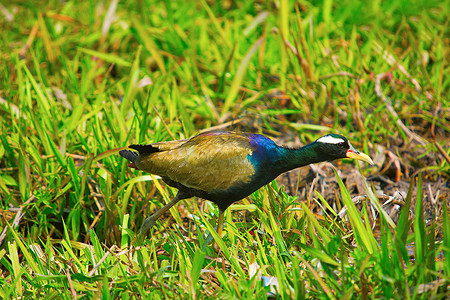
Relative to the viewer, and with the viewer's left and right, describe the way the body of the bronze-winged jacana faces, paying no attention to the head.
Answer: facing to the right of the viewer
